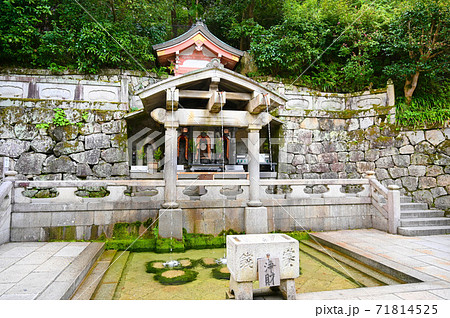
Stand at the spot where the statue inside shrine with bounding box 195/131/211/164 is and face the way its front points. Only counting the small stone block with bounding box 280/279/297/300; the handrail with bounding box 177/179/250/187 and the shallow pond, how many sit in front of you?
3

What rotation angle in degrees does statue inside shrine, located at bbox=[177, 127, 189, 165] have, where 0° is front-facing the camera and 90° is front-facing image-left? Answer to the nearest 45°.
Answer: approximately 0°

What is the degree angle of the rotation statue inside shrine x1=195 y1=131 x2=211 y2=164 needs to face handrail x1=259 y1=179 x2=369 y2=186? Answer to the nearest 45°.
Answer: approximately 45° to its left

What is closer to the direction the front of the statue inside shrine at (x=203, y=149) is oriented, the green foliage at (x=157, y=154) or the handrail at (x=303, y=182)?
the handrail

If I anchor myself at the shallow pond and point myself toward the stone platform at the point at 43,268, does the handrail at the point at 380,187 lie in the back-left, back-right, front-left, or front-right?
back-right

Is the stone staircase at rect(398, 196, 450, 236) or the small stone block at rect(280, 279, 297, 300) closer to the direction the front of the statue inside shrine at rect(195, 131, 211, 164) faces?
the small stone block

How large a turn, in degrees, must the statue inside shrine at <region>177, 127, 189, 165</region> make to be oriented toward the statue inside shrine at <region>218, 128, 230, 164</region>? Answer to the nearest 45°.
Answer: approximately 90° to its left
